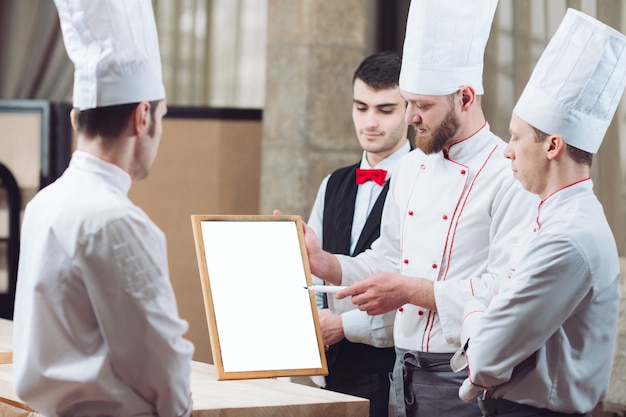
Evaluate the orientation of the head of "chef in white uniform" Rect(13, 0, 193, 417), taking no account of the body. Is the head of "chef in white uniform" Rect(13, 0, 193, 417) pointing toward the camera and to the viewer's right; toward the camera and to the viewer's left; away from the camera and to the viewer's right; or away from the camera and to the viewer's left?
away from the camera and to the viewer's right

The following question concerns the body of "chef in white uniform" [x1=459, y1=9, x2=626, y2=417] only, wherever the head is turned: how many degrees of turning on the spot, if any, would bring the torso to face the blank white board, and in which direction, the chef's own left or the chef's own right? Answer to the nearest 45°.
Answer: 0° — they already face it

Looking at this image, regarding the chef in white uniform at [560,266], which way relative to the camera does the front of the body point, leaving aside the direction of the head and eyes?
to the viewer's left

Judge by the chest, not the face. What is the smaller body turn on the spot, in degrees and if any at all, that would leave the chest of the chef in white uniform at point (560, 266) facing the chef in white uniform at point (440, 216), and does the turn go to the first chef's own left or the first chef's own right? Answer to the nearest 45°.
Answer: approximately 45° to the first chef's own right

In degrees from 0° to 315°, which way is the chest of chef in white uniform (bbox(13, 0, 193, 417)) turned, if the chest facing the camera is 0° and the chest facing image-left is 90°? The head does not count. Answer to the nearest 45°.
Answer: approximately 225°

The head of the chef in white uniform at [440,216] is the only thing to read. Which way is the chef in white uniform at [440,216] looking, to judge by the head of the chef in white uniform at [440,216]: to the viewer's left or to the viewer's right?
to the viewer's left

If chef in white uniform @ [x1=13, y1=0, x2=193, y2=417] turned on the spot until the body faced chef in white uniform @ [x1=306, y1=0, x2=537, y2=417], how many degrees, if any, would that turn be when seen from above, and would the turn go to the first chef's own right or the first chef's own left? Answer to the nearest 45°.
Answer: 0° — they already face them

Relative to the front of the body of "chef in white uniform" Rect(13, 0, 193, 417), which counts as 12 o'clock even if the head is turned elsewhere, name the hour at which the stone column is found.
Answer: The stone column is roughly at 11 o'clock from the chef in white uniform.

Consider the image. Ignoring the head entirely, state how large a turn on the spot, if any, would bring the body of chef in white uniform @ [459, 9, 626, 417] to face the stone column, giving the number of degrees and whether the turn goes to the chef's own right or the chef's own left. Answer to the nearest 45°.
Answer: approximately 45° to the chef's own right

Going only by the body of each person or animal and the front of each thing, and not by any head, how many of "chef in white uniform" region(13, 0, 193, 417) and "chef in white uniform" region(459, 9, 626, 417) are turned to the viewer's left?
1
